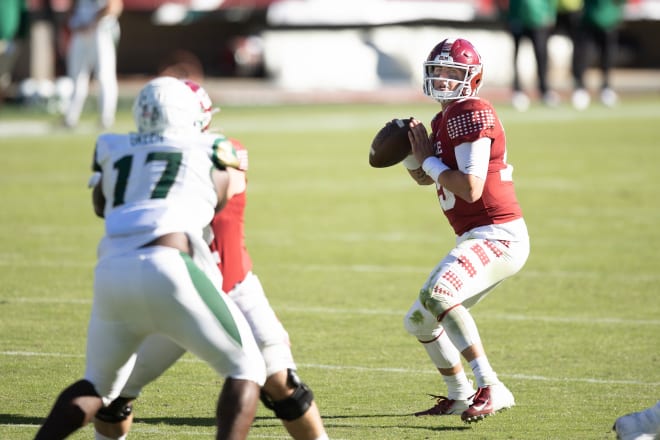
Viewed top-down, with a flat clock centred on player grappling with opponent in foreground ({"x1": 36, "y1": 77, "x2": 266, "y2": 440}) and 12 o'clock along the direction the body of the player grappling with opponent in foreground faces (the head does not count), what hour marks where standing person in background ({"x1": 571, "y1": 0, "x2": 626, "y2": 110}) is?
The standing person in background is roughly at 1 o'clock from the player grappling with opponent in foreground.

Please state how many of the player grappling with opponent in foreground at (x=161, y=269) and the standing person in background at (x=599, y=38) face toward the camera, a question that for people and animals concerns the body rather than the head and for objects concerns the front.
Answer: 1

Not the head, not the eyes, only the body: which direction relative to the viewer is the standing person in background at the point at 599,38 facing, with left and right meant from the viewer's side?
facing the viewer

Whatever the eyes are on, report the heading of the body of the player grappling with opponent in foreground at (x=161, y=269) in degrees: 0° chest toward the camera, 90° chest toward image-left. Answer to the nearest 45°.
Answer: approximately 180°

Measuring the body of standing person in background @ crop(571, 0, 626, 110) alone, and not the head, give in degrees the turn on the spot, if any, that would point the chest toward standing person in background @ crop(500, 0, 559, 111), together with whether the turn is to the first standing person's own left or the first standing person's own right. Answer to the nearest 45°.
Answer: approximately 45° to the first standing person's own right

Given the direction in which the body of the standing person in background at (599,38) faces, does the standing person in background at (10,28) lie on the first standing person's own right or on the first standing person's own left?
on the first standing person's own right

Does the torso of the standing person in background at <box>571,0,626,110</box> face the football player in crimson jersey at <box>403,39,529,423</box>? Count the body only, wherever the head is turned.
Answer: yes

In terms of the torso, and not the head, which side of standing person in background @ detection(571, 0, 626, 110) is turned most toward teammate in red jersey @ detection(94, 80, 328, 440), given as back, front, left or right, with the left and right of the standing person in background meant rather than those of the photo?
front

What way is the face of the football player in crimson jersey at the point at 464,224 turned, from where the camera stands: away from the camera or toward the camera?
toward the camera

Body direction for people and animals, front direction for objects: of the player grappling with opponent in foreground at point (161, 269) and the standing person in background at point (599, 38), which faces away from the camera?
the player grappling with opponent in foreground

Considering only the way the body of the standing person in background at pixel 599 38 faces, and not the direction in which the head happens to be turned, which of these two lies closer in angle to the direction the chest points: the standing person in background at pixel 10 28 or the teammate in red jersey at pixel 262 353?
the teammate in red jersey

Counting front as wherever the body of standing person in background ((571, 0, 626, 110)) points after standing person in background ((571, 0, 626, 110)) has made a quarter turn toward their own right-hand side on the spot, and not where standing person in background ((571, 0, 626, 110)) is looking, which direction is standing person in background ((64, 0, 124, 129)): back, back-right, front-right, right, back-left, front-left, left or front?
front-left

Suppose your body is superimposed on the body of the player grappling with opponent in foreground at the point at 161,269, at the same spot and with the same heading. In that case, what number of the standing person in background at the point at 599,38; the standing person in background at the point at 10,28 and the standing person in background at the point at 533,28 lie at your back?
0

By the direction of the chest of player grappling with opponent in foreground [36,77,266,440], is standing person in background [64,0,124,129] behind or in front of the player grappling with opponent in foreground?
in front

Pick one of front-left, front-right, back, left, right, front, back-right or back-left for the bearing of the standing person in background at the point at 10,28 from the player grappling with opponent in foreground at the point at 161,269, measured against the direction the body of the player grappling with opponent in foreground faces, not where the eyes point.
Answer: front
